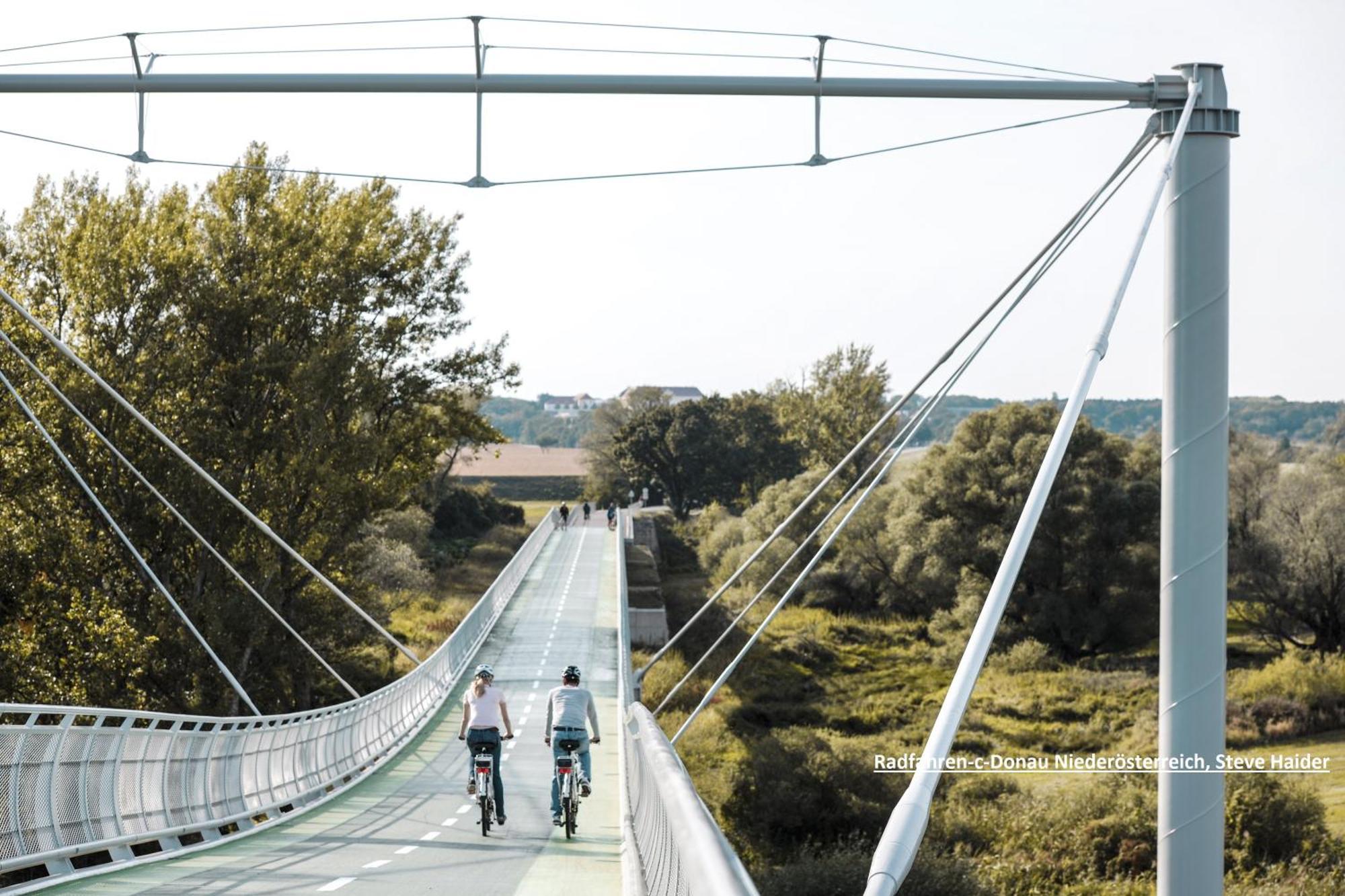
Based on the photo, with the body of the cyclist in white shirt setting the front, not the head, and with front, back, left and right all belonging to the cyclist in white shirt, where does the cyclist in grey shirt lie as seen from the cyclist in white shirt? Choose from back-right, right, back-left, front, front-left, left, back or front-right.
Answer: back-right

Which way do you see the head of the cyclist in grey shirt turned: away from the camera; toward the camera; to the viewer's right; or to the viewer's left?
away from the camera

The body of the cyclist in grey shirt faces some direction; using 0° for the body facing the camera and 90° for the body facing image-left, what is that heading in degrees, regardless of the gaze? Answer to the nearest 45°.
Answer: approximately 180°

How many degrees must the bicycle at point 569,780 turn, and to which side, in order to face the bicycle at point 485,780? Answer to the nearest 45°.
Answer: approximately 45° to its left

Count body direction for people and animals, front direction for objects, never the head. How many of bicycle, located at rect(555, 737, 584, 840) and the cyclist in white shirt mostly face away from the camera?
2

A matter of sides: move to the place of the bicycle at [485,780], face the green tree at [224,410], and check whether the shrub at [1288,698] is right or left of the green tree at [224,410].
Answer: right

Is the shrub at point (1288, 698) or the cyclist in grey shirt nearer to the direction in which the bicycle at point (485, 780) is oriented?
the shrub

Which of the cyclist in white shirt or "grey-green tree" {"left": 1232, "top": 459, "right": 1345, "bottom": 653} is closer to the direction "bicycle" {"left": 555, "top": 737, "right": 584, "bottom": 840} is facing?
the grey-green tree

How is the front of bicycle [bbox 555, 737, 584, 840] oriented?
away from the camera

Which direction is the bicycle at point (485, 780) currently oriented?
away from the camera

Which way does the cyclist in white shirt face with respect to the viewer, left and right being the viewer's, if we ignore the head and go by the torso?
facing away from the viewer

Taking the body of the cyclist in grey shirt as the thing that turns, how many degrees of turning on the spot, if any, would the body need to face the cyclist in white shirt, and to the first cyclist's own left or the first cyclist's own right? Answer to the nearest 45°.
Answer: approximately 45° to the first cyclist's own left
